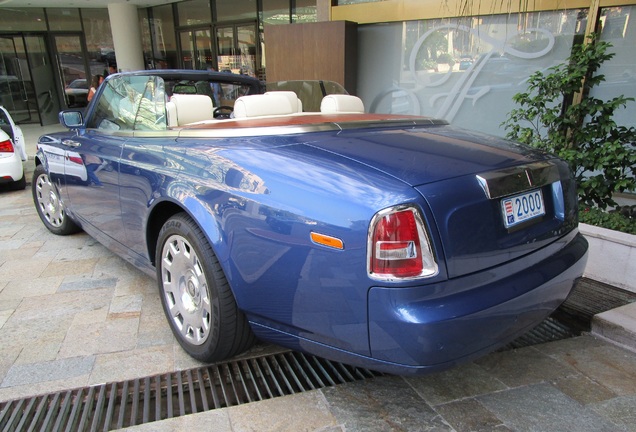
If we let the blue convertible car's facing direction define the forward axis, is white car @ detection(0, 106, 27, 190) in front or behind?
in front

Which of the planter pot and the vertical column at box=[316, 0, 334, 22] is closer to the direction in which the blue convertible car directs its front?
the vertical column

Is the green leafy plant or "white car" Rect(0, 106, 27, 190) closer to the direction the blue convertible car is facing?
the white car

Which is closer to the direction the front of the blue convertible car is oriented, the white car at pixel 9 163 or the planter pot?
the white car

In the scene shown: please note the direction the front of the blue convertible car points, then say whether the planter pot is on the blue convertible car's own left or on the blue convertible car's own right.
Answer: on the blue convertible car's own right

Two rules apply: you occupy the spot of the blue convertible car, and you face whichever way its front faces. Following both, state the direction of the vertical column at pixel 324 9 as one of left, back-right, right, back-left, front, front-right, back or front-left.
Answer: front-right

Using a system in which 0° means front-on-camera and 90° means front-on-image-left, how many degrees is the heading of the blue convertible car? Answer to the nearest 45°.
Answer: approximately 135°

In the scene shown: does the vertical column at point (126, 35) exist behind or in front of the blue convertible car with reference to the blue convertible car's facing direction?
in front

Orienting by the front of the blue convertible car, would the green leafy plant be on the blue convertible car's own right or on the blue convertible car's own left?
on the blue convertible car's own right

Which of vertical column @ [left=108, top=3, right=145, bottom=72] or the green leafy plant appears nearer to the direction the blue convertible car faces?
the vertical column
